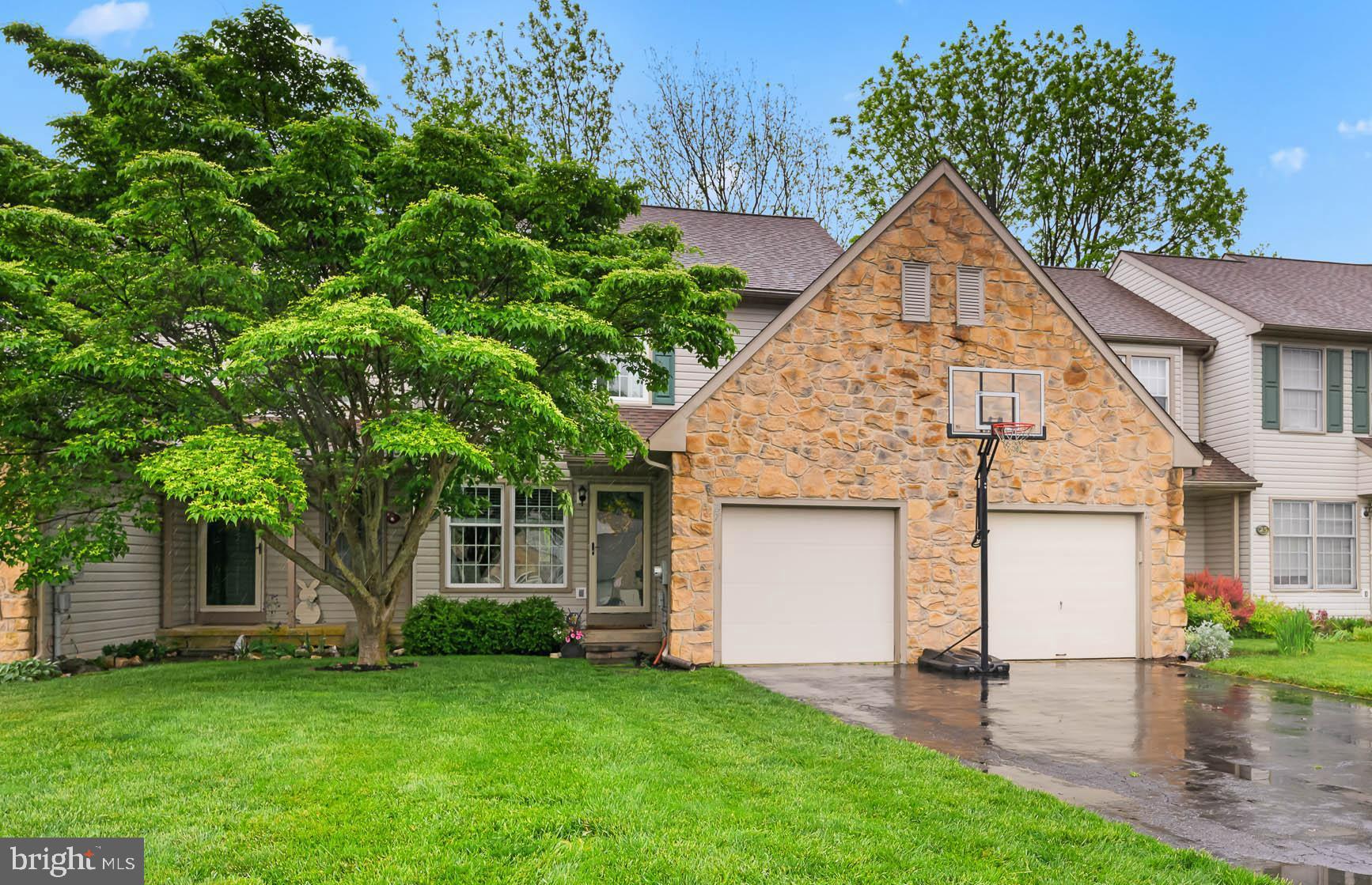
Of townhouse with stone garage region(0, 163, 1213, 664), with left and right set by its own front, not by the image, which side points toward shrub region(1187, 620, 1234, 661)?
left

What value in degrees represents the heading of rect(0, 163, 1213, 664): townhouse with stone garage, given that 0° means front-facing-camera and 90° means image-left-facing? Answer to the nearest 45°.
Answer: approximately 0°

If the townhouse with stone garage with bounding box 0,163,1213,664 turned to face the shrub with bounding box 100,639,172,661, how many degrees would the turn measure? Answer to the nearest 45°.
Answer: approximately 90° to its right

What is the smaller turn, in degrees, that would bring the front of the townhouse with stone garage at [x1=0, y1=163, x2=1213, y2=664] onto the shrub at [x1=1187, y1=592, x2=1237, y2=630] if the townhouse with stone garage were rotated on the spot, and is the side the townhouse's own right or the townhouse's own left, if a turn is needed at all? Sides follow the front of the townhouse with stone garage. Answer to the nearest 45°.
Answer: approximately 135° to the townhouse's own left

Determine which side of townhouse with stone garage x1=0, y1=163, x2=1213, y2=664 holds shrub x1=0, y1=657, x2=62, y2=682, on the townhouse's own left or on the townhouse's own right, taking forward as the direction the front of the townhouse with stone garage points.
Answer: on the townhouse's own right

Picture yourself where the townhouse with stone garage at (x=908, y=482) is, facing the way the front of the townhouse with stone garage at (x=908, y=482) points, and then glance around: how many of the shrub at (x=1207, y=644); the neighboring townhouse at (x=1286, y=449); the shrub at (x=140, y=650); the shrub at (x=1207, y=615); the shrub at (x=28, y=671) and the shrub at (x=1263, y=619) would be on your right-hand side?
2
